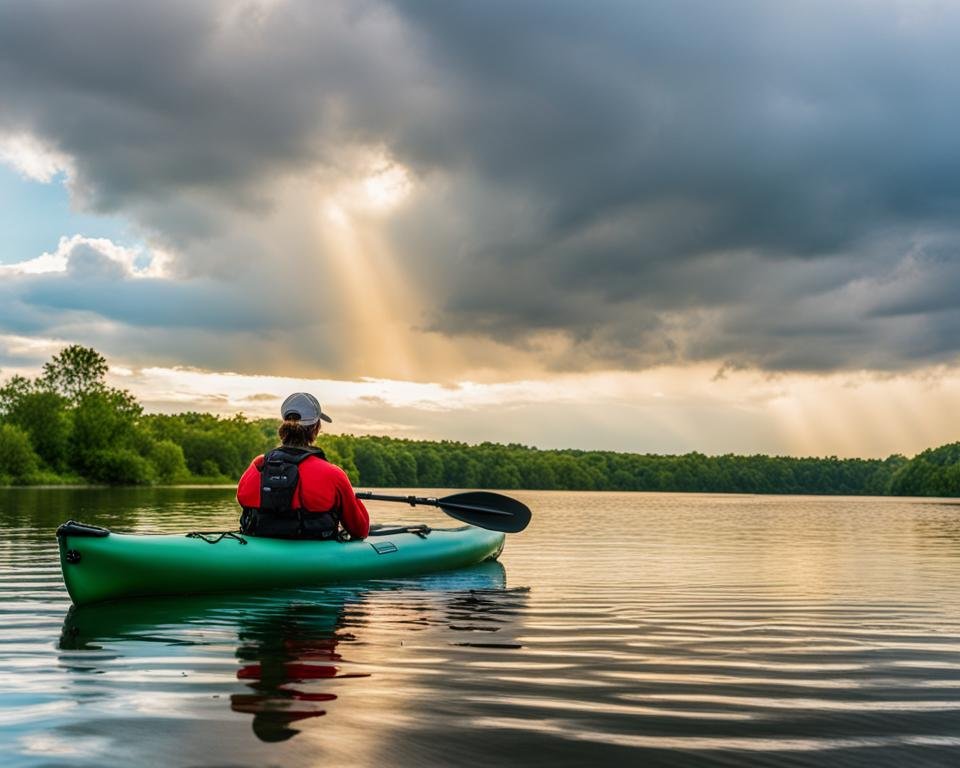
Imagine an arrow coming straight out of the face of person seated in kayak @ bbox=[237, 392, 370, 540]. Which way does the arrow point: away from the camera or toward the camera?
away from the camera

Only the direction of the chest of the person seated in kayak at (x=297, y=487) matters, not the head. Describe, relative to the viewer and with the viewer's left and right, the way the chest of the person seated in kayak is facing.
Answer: facing away from the viewer and to the right of the viewer
